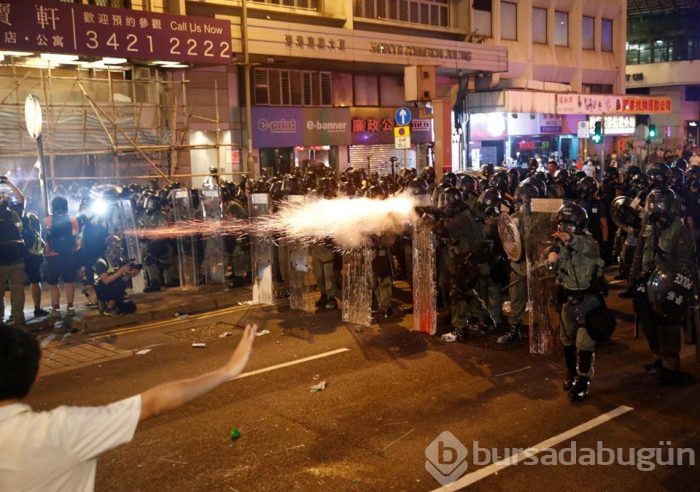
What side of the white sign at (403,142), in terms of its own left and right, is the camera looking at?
front

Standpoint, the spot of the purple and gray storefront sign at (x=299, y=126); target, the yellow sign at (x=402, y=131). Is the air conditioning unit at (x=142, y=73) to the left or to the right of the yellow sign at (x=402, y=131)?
right

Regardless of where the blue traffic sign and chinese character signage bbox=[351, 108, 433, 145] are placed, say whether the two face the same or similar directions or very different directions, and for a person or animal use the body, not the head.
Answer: same or similar directions

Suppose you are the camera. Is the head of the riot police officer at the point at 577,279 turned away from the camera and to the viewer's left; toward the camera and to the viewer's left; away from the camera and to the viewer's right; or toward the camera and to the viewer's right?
toward the camera and to the viewer's left

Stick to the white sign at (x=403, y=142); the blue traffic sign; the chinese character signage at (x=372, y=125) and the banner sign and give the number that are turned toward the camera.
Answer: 4

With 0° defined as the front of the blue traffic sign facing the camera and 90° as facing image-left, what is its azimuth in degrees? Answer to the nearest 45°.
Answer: approximately 0°

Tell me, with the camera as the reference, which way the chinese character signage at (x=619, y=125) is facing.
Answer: facing the viewer

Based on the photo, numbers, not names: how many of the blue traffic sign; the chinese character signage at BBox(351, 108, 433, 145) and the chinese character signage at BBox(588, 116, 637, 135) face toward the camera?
3

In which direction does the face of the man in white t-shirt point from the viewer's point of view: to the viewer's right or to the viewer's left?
to the viewer's right

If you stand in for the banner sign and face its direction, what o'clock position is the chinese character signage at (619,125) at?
The chinese character signage is roughly at 8 o'clock from the banner sign.

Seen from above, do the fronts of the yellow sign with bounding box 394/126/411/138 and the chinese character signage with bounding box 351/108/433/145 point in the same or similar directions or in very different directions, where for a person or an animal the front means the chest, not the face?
same or similar directions

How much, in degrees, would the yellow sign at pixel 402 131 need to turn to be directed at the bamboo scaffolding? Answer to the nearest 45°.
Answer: approximately 90° to its right

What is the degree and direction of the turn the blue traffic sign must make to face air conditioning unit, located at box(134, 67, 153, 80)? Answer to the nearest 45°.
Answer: approximately 135° to its right

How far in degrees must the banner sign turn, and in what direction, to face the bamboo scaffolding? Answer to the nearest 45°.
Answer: approximately 45° to its right

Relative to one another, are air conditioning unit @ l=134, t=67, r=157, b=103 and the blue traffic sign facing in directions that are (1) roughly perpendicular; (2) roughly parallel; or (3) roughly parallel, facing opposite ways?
roughly parallel
